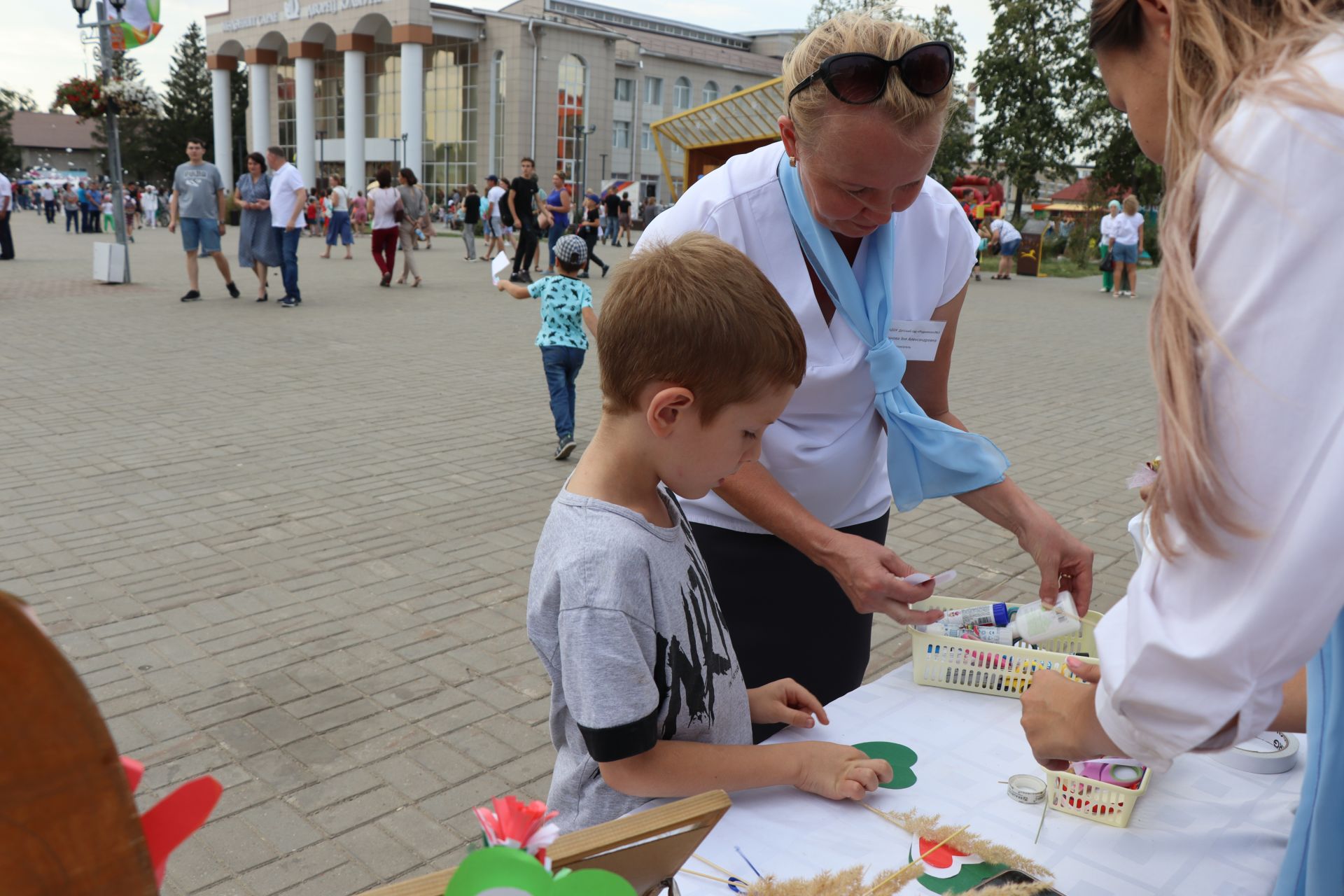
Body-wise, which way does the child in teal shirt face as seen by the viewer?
away from the camera

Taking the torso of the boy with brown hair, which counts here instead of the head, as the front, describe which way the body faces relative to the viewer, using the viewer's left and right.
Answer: facing to the right of the viewer

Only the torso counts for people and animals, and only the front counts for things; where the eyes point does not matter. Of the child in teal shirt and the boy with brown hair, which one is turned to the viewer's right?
the boy with brown hair

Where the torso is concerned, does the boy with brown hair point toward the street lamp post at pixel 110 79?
no

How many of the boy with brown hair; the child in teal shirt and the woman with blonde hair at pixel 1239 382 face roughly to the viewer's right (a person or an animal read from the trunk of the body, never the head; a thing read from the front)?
1

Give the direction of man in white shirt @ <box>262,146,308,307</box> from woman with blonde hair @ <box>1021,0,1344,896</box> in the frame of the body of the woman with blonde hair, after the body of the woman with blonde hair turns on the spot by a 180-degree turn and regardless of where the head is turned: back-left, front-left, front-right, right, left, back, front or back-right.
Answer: back-left

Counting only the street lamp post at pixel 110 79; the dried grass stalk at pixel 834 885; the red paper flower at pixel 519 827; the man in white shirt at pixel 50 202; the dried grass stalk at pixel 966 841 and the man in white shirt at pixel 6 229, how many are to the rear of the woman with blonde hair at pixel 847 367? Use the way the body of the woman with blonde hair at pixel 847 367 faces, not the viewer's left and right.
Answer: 3

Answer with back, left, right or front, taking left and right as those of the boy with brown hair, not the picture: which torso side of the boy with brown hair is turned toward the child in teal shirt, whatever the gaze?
left

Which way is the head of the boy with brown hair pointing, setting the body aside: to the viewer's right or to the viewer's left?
to the viewer's right

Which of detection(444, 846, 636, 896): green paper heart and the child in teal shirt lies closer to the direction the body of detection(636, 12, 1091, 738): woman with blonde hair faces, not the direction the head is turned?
the green paper heart

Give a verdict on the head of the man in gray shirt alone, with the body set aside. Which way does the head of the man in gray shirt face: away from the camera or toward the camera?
toward the camera

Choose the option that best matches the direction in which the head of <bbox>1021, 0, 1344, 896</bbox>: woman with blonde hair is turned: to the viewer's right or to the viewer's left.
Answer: to the viewer's left

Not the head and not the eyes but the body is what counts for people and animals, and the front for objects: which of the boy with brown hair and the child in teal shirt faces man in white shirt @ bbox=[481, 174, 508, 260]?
the child in teal shirt

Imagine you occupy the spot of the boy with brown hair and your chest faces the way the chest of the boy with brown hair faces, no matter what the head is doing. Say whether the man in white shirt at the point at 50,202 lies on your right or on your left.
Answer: on your left

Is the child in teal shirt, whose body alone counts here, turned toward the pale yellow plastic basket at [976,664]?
no

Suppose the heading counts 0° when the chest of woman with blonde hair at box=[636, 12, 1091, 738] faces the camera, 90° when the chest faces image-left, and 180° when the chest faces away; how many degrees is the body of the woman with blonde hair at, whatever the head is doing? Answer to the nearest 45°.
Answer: approximately 315°

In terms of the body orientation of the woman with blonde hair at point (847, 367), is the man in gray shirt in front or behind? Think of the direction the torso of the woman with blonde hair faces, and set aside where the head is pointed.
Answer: behind

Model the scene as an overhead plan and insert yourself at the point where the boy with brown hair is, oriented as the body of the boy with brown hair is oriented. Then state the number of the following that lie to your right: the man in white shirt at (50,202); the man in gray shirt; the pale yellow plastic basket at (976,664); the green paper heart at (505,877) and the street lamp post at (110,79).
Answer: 1
